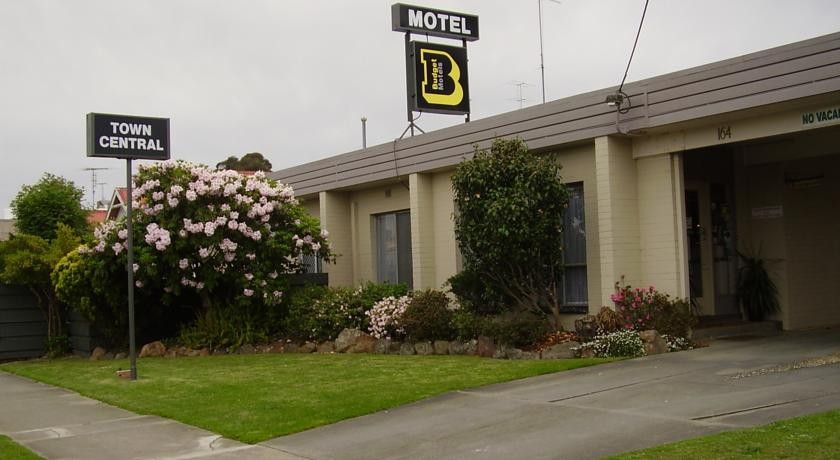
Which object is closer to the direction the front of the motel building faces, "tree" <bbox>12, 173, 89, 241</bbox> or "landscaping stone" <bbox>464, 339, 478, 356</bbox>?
the landscaping stone

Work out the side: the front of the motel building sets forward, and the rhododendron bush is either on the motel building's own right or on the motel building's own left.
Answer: on the motel building's own right

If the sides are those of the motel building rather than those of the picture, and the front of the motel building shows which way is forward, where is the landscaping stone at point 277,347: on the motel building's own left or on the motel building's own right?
on the motel building's own right

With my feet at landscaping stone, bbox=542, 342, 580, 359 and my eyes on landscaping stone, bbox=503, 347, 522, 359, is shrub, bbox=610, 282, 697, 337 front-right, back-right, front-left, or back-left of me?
back-right

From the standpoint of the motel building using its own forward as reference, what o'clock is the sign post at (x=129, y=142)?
The sign post is roughly at 1 o'clock from the motel building.

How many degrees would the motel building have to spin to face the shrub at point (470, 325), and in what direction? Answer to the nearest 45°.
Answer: approximately 45° to its right

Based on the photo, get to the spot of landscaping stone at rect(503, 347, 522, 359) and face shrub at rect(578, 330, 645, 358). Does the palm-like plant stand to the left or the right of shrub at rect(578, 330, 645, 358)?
left

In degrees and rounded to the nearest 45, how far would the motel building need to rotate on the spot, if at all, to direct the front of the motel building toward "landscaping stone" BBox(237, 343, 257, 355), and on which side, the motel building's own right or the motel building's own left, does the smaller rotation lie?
approximately 45° to the motel building's own right

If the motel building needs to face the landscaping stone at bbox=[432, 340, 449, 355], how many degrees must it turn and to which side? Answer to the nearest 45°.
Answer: approximately 45° to its right

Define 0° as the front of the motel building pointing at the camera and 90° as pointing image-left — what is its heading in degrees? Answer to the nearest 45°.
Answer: approximately 45°
